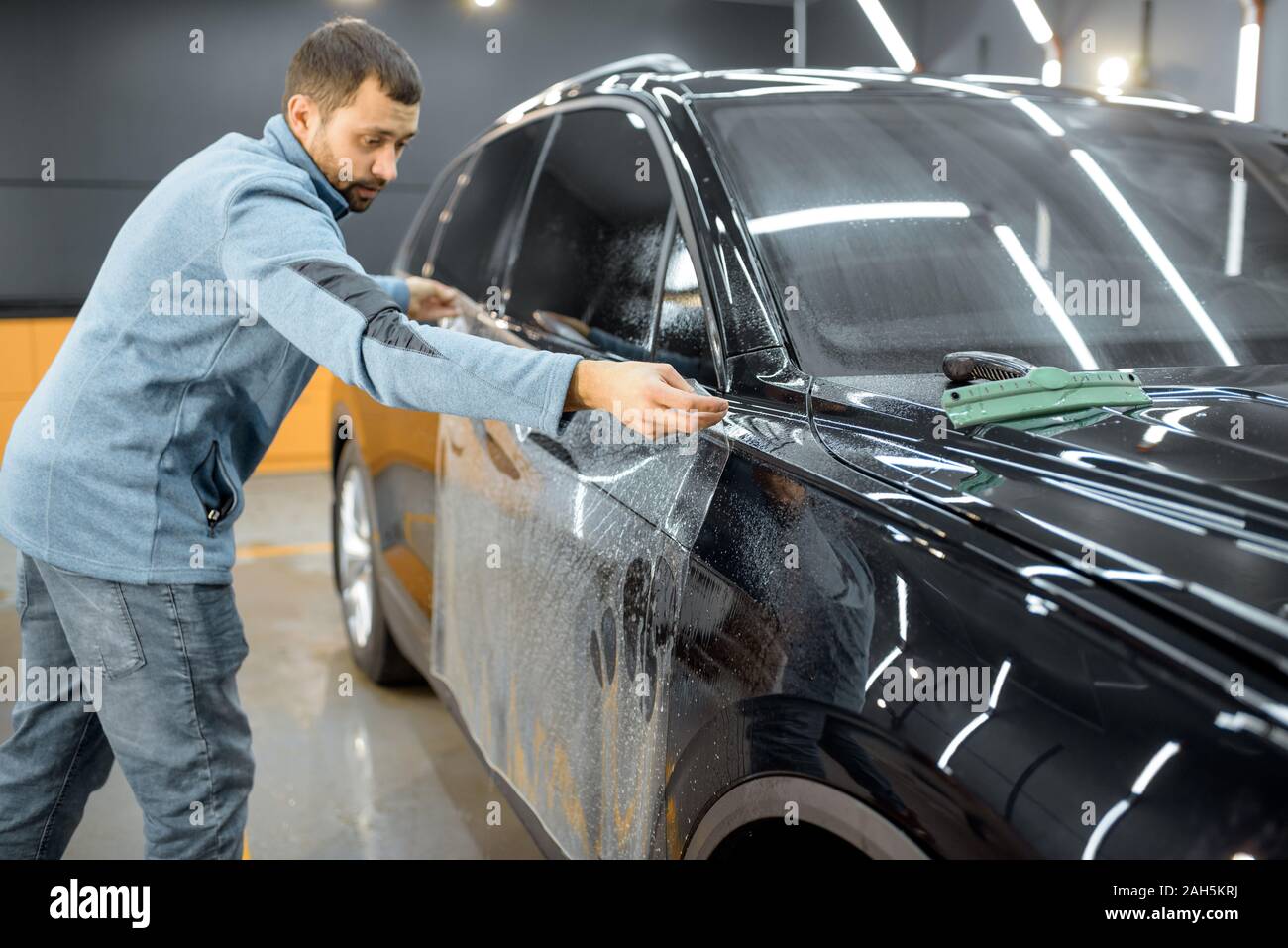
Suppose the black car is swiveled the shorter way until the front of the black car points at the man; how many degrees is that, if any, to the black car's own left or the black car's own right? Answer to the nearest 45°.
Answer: approximately 135° to the black car's own right

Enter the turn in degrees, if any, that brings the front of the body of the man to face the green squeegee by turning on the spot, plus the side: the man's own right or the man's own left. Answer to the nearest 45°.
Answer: approximately 45° to the man's own right

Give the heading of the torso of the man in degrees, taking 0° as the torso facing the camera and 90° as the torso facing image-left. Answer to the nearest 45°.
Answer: approximately 270°

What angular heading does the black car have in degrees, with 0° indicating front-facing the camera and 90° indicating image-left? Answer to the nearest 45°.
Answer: approximately 315°
